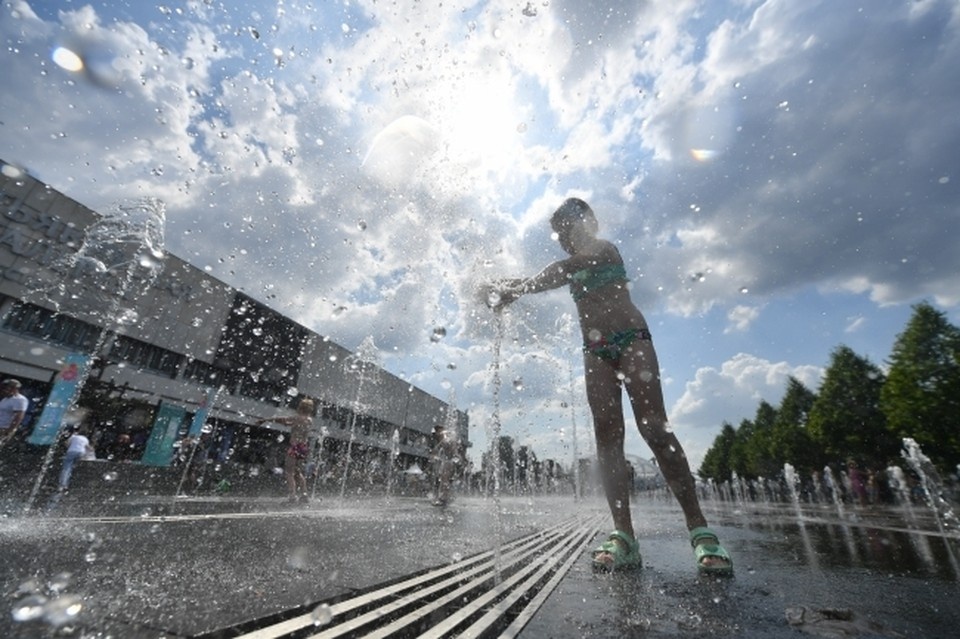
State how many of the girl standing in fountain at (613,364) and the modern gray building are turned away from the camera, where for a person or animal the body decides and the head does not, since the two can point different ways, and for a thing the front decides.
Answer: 0

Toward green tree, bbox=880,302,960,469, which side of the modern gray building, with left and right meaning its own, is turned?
front

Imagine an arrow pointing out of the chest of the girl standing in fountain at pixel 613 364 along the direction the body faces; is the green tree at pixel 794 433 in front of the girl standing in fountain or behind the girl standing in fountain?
behind

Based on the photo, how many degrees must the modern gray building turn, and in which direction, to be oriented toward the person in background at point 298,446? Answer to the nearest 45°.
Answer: approximately 45° to its right

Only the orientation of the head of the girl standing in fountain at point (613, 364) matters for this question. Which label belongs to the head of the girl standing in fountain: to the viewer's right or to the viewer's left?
to the viewer's left

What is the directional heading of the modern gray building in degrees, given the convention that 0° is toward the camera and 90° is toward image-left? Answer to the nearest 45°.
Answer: approximately 315°

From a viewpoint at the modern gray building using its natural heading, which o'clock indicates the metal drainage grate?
The metal drainage grate is roughly at 1 o'clock from the modern gray building.

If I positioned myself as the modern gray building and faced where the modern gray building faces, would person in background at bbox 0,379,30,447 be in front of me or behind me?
in front

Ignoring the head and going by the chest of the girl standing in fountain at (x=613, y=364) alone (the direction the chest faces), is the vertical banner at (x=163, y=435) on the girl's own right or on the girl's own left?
on the girl's own right
